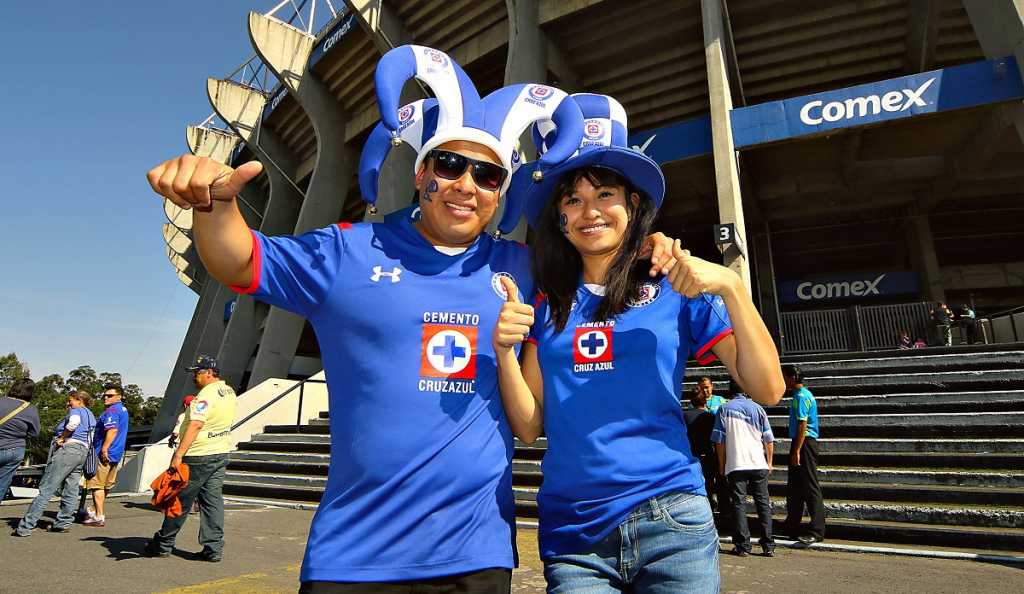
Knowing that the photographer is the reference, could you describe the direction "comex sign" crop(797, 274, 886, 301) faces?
facing the viewer

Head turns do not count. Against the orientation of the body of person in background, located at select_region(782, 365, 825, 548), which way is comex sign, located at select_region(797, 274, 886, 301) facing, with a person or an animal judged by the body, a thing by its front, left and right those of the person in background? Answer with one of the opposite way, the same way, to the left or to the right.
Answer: to the left

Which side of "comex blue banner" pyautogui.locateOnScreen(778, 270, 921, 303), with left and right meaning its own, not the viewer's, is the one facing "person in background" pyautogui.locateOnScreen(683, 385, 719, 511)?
front

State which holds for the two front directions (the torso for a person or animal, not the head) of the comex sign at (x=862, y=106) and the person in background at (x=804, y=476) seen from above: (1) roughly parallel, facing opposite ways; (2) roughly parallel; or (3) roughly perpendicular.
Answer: roughly perpendicular

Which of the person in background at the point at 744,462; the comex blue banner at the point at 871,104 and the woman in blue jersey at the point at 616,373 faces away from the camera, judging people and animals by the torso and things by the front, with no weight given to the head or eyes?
the person in background

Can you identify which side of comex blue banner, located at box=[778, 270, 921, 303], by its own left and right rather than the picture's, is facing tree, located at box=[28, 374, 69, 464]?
right

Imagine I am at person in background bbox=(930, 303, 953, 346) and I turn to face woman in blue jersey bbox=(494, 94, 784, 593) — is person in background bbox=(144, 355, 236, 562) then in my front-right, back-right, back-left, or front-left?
front-right

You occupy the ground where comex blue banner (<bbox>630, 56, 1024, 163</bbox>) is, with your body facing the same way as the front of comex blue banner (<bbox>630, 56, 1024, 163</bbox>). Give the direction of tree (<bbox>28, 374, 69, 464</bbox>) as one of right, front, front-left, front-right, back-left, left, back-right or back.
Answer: right

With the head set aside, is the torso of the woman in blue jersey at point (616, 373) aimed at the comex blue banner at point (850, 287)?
no

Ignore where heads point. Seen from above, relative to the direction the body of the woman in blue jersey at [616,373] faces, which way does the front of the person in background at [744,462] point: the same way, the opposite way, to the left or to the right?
the opposite way

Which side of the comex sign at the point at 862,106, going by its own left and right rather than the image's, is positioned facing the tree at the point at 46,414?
right

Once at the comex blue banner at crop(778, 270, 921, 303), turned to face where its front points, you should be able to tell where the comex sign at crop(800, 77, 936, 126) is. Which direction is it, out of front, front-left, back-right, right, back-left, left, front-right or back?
front

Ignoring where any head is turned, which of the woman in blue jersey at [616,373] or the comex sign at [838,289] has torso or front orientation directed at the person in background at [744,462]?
the comex sign

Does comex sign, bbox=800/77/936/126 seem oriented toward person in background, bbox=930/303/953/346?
no

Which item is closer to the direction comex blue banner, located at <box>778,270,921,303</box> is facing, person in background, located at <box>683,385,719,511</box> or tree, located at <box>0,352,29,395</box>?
the person in background

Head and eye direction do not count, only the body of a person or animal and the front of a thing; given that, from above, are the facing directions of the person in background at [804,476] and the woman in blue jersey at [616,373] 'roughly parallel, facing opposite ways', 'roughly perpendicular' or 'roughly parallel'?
roughly perpendicular

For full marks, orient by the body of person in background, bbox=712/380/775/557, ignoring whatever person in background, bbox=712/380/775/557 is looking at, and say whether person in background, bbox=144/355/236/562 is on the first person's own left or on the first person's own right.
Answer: on the first person's own left

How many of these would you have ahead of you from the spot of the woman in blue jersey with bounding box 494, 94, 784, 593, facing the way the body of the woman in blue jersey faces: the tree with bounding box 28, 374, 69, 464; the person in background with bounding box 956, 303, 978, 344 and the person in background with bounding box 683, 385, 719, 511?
0

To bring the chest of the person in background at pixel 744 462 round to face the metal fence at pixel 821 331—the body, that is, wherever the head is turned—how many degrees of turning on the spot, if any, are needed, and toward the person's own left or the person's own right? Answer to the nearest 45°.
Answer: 0° — they already face it

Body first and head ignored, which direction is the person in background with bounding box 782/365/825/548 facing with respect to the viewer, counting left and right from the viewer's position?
facing to the left of the viewer
